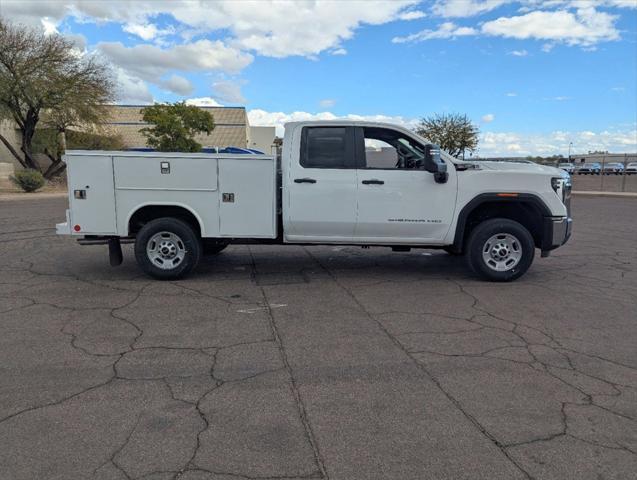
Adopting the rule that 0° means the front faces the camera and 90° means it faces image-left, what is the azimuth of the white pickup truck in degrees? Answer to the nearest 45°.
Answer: approximately 270°

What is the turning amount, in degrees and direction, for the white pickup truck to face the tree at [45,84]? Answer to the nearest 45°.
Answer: approximately 135° to its left

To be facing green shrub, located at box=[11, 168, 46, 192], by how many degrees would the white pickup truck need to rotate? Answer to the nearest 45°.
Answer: approximately 135° to its left
